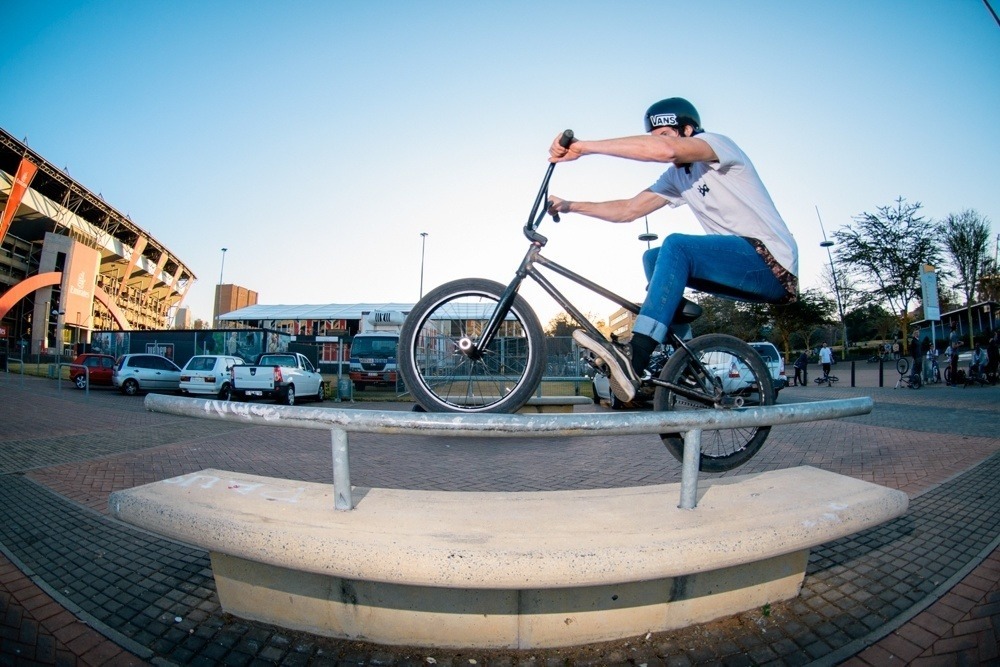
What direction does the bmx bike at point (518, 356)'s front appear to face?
to the viewer's left

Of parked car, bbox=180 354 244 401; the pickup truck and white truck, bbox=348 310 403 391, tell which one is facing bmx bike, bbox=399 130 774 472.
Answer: the white truck

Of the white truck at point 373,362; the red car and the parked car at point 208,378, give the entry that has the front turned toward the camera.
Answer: the white truck

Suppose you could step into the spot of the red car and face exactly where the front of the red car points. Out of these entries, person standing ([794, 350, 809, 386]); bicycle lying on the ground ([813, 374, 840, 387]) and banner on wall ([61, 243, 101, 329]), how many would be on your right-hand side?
2

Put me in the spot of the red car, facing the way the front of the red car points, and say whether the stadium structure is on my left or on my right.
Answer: on my left

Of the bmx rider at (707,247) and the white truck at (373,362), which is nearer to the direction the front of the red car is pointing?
the white truck

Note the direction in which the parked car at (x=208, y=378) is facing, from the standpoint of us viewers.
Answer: facing away from the viewer and to the right of the viewer
